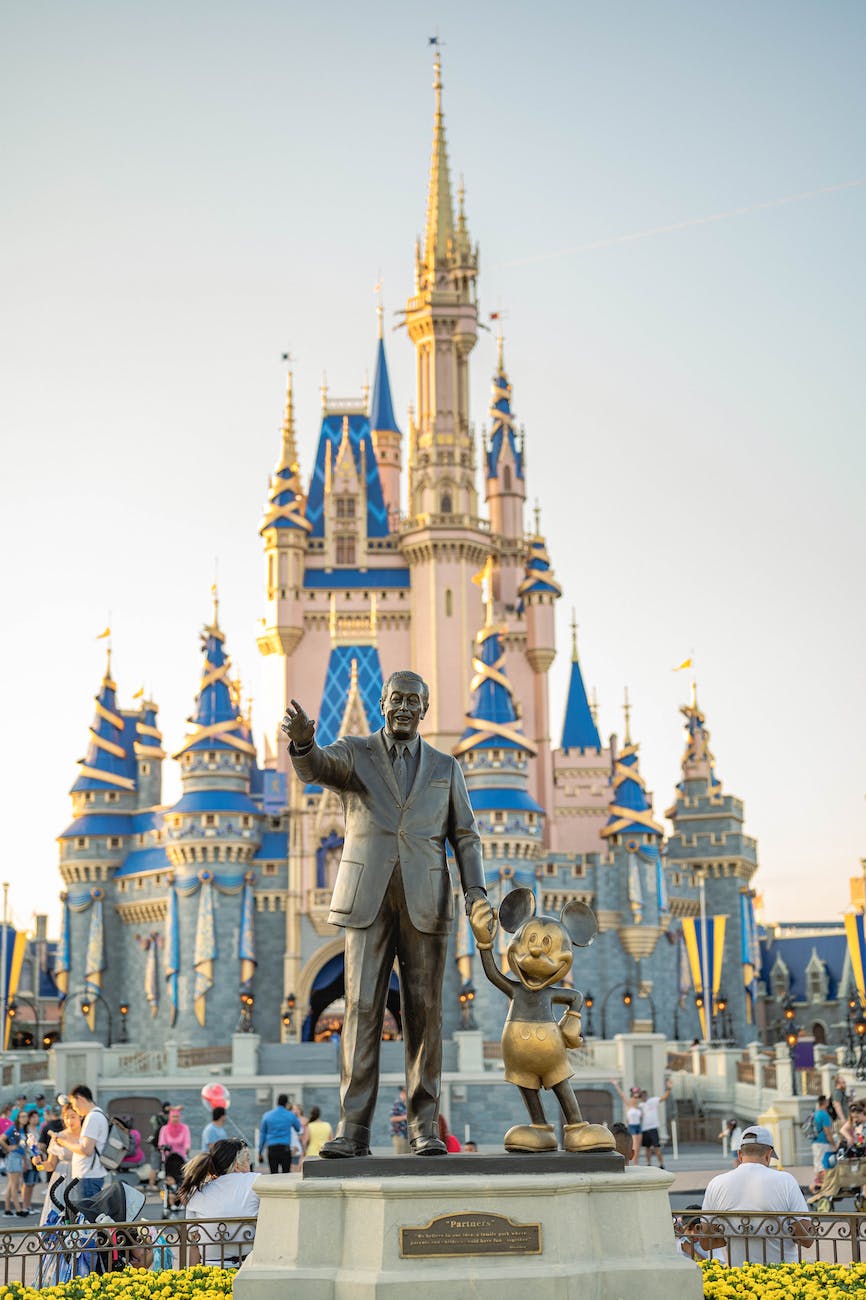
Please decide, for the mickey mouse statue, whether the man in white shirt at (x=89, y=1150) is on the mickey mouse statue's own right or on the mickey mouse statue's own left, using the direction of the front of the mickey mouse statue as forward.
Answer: on the mickey mouse statue's own right

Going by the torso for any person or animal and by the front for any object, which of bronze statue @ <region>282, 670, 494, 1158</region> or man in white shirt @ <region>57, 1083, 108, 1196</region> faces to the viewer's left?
the man in white shirt

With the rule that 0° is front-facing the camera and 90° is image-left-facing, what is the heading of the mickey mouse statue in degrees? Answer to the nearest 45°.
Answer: approximately 0°

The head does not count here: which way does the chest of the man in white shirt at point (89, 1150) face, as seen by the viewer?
to the viewer's left
